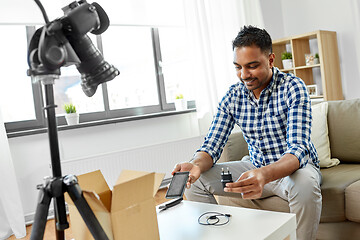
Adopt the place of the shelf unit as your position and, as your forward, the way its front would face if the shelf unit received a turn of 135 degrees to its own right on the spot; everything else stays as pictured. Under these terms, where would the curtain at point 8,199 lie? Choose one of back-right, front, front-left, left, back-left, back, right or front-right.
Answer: back-left

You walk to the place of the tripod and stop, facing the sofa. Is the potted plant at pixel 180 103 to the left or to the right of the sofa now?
left

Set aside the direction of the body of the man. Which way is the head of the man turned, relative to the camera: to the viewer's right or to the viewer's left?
to the viewer's left

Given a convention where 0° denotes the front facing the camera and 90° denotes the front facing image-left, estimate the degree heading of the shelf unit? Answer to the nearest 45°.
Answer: approximately 45°

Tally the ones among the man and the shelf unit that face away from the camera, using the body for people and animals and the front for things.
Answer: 0

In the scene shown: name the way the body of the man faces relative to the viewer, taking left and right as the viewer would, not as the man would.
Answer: facing the viewer and to the left of the viewer

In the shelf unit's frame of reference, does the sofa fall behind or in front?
in front

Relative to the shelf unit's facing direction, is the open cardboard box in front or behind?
in front

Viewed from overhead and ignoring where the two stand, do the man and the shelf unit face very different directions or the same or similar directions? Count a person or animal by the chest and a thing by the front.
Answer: same or similar directions

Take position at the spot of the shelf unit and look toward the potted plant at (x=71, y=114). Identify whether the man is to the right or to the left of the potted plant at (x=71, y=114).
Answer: left

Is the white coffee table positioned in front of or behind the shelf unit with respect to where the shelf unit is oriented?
in front

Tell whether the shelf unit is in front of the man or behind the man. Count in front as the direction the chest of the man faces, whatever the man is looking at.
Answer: behind

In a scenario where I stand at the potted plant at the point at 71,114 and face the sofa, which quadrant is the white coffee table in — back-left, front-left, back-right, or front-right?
front-right
